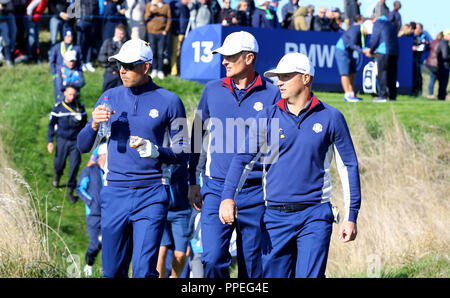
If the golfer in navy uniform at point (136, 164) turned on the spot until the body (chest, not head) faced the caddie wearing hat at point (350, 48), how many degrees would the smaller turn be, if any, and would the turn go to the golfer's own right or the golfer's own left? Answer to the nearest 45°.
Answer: approximately 135° to the golfer's own left

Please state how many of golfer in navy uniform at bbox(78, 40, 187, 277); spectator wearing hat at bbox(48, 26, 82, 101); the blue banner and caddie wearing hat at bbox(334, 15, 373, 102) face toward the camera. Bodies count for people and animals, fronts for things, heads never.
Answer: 3

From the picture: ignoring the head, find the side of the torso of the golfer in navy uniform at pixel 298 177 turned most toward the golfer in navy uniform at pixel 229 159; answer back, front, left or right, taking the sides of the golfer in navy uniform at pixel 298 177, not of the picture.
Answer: right

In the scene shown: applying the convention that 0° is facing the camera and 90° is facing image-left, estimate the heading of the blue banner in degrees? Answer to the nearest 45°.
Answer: approximately 0°

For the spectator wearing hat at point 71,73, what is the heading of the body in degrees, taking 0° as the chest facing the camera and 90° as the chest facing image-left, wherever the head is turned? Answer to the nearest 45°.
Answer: approximately 0°

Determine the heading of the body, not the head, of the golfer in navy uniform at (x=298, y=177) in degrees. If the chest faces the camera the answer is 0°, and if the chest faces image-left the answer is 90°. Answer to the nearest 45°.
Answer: approximately 45°

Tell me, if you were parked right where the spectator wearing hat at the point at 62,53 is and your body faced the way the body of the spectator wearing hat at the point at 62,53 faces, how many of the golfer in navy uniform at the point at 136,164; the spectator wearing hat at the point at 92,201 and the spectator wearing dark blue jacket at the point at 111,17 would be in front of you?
2
